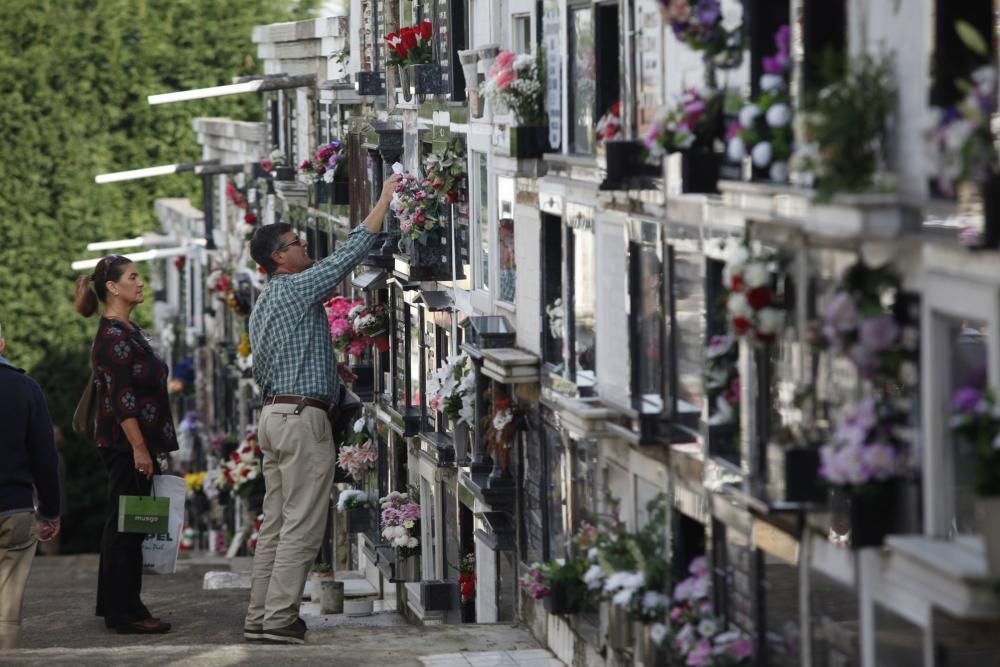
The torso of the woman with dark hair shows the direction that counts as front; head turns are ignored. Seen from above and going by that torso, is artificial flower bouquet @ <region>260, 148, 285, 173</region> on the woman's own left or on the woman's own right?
on the woman's own left

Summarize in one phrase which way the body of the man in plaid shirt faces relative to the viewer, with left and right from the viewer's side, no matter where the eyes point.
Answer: facing away from the viewer and to the right of the viewer

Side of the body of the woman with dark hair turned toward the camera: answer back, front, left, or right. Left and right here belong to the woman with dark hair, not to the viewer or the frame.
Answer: right

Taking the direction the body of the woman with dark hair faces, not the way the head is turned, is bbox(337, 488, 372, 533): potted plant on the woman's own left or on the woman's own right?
on the woman's own left

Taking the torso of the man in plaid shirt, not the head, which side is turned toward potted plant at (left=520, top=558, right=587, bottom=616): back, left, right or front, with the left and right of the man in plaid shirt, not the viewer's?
right

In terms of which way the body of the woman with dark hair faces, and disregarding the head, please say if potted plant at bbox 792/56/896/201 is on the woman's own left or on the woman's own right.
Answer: on the woman's own right

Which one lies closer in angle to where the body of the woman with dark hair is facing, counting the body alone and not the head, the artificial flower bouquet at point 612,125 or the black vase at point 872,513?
the artificial flower bouquet

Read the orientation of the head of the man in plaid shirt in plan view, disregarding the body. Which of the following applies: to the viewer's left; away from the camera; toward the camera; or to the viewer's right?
to the viewer's right

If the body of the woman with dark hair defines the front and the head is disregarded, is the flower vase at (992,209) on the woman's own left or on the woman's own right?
on the woman's own right

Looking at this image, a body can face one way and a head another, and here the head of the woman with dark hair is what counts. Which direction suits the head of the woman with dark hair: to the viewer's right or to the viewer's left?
to the viewer's right

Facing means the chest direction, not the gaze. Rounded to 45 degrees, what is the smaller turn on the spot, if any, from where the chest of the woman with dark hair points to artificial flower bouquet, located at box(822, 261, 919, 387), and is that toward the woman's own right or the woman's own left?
approximately 45° to the woman's own right

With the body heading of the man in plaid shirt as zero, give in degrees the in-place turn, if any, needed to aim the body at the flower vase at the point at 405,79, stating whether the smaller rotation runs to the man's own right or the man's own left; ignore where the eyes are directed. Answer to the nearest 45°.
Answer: approximately 45° to the man's own left

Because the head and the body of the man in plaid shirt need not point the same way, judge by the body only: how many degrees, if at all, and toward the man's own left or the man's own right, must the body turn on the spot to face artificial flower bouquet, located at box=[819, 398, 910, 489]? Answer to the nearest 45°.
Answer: approximately 90° to the man's own right

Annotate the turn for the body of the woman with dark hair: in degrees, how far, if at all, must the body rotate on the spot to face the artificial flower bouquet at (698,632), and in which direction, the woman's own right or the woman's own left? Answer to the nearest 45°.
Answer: approximately 45° to the woman's own right
